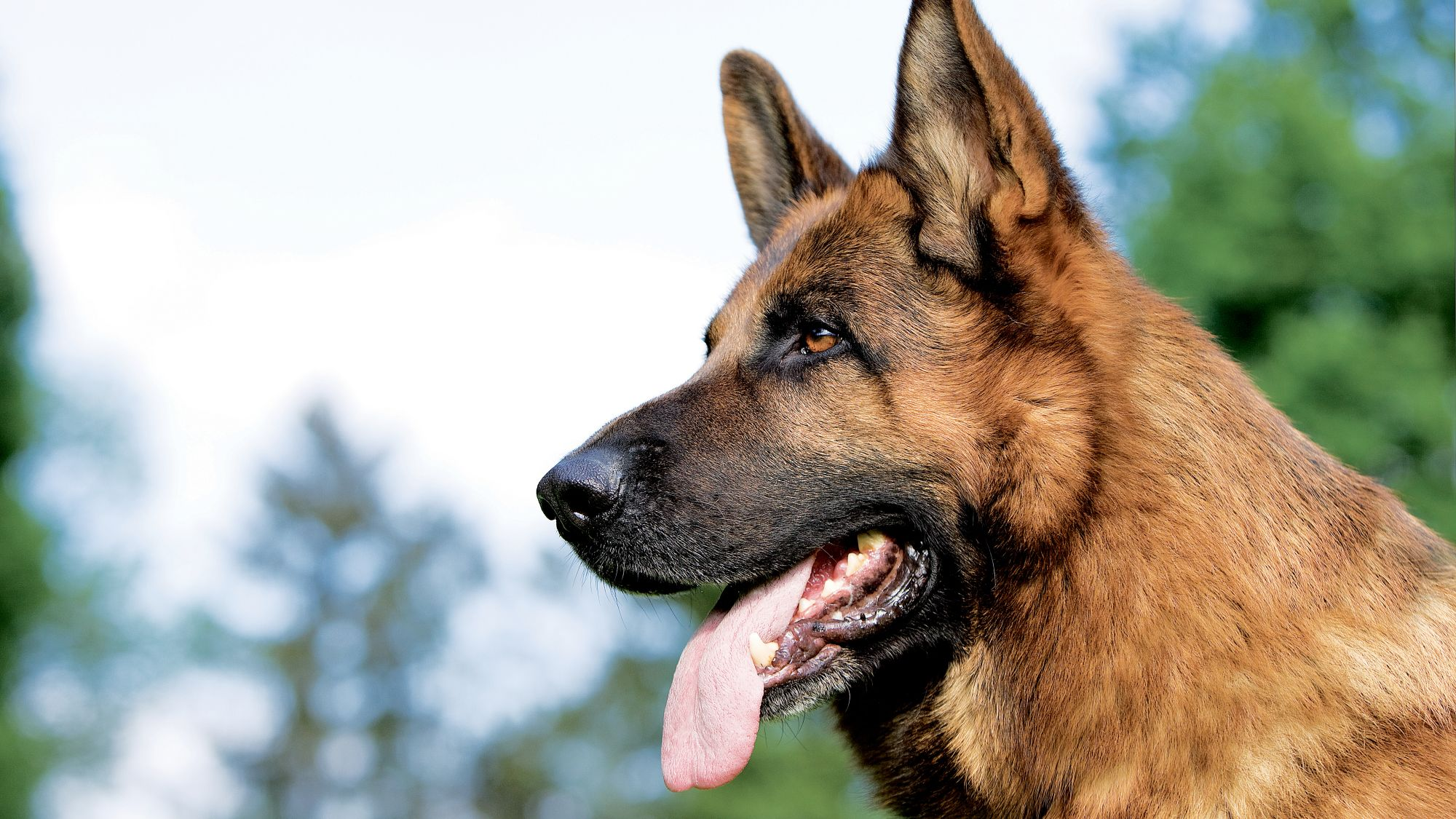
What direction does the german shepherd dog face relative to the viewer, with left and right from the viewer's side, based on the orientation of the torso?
facing to the left of the viewer
